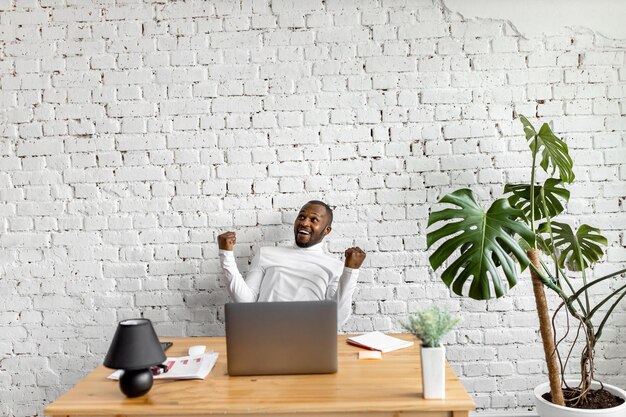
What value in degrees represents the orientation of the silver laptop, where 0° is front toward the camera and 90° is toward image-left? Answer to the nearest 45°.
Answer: approximately 180°

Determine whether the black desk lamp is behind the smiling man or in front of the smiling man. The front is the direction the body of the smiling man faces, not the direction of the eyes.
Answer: in front

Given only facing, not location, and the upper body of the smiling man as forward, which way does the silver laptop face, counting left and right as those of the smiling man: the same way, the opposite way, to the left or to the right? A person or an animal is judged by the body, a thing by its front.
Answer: the opposite way

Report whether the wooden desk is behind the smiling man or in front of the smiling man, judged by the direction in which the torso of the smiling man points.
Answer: in front

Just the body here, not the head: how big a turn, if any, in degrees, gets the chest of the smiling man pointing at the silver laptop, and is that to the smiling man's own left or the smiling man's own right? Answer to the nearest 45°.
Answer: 0° — they already face it

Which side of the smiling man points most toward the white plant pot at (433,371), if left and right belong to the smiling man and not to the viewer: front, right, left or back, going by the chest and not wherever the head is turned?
front

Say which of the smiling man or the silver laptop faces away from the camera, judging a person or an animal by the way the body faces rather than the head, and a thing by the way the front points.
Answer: the silver laptop

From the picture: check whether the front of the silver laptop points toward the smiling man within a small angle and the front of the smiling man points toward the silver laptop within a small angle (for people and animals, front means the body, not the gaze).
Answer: yes

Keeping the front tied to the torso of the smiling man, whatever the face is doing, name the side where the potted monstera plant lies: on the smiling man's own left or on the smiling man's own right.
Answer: on the smiling man's own left

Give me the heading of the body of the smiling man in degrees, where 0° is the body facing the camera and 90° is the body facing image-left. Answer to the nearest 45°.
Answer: approximately 0°

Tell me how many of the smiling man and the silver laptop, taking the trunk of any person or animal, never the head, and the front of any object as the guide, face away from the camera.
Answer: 1
